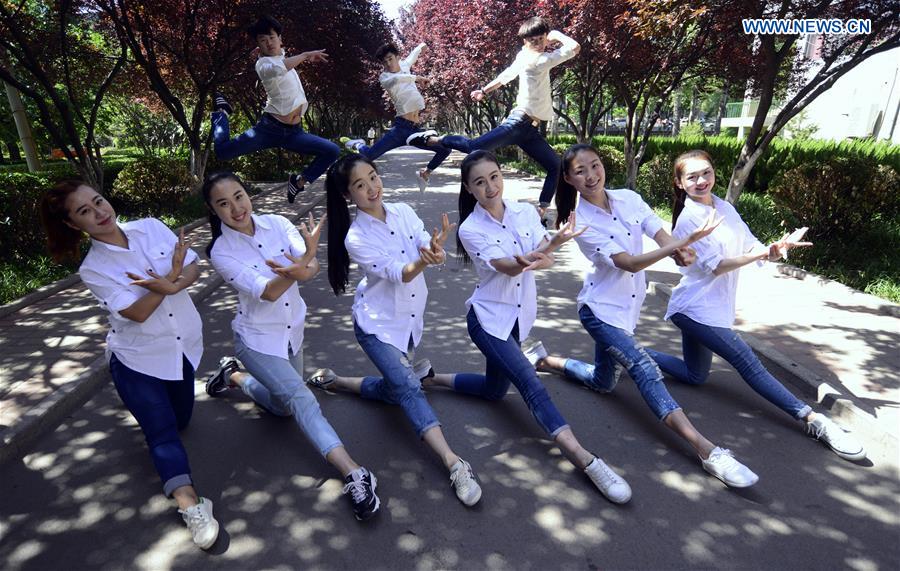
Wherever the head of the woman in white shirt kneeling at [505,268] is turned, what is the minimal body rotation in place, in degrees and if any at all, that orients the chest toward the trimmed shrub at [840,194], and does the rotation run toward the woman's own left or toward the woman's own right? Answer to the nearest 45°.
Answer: approximately 90° to the woman's own left

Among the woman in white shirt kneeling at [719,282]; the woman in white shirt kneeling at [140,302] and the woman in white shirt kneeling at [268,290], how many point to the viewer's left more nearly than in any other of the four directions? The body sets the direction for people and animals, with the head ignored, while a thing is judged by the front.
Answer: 0

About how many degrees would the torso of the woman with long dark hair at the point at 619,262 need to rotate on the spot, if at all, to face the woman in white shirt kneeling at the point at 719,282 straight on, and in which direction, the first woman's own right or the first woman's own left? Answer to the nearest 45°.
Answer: approximately 90° to the first woman's own left

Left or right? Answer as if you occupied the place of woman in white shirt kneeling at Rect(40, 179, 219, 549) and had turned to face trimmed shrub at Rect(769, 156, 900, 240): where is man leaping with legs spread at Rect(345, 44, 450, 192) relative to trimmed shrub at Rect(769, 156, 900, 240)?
left

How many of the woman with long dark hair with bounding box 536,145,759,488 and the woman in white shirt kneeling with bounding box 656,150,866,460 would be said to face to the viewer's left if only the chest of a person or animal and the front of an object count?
0

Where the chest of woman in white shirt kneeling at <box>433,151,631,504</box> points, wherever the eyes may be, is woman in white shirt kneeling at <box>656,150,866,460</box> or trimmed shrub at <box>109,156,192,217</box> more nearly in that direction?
the woman in white shirt kneeling

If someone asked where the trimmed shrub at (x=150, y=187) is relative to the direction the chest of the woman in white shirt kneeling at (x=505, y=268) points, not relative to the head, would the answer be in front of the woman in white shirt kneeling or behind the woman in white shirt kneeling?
behind

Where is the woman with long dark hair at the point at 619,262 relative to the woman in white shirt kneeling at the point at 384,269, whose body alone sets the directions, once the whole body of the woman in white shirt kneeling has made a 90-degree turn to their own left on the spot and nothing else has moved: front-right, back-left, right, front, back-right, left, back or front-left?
front-right

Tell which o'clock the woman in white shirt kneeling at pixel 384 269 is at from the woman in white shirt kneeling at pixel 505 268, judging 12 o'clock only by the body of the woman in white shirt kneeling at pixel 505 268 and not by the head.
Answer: the woman in white shirt kneeling at pixel 384 269 is roughly at 4 o'clock from the woman in white shirt kneeling at pixel 505 268.

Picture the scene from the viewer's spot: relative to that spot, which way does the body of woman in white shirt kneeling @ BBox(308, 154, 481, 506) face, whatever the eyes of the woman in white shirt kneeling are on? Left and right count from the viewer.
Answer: facing the viewer and to the right of the viewer

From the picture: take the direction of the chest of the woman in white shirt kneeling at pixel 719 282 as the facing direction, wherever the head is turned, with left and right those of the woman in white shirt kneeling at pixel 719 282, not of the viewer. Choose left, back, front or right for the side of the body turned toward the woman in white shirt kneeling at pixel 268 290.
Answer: right

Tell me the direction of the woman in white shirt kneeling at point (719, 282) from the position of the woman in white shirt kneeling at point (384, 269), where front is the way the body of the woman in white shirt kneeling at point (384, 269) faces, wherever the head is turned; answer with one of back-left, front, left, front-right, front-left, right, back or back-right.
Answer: front-left

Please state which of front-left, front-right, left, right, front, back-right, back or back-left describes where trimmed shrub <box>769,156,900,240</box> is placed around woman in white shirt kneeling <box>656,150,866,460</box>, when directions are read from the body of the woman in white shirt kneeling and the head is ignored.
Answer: back-left
